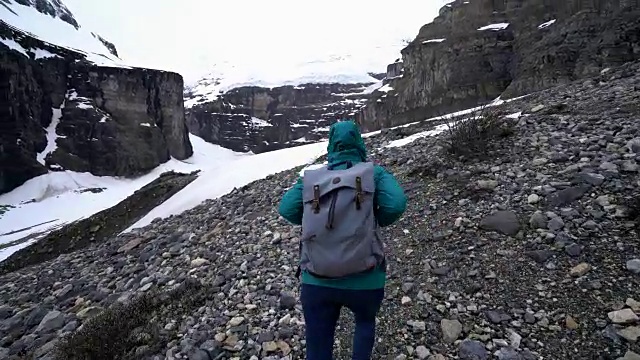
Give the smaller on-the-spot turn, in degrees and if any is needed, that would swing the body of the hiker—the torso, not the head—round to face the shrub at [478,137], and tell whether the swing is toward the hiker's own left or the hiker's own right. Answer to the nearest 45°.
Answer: approximately 45° to the hiker's own right

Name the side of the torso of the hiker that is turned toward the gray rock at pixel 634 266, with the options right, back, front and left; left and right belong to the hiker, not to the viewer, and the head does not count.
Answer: right

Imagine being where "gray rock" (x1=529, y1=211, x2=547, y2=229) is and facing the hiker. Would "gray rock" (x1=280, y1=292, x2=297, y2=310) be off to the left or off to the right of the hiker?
right

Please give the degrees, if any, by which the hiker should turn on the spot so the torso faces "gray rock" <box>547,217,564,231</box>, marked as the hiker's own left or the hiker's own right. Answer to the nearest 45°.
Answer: approximately 45° to the hiker's own right

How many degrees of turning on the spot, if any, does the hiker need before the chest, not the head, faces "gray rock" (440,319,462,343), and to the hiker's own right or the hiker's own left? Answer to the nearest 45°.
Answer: approximately 45° to the hiker's own right

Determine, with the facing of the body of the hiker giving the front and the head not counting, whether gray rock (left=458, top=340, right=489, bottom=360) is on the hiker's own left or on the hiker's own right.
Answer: on the hiker's own right

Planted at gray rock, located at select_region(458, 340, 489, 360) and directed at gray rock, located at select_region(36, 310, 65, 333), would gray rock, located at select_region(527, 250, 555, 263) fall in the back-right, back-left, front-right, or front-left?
back-right

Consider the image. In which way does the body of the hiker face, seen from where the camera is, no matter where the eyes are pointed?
away from the camera

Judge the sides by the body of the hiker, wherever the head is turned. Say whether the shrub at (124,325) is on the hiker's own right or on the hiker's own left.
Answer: on the hiker's own left

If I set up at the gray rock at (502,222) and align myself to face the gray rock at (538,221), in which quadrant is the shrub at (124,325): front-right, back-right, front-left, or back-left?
back-right

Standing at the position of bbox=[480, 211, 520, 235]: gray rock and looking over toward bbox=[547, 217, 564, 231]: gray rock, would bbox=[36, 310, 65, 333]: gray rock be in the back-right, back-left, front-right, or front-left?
back-right
